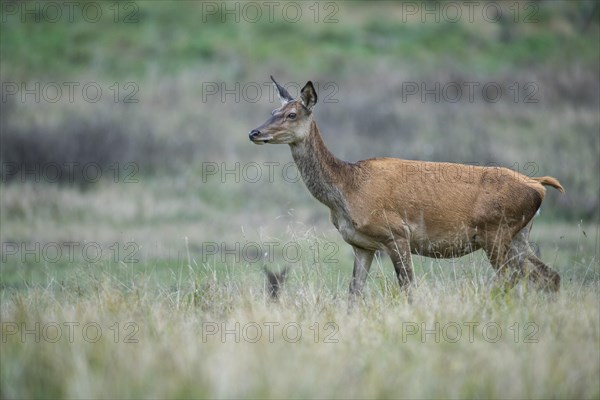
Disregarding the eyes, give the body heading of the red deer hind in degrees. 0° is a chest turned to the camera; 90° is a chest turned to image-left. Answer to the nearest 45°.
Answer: approximately 90°
